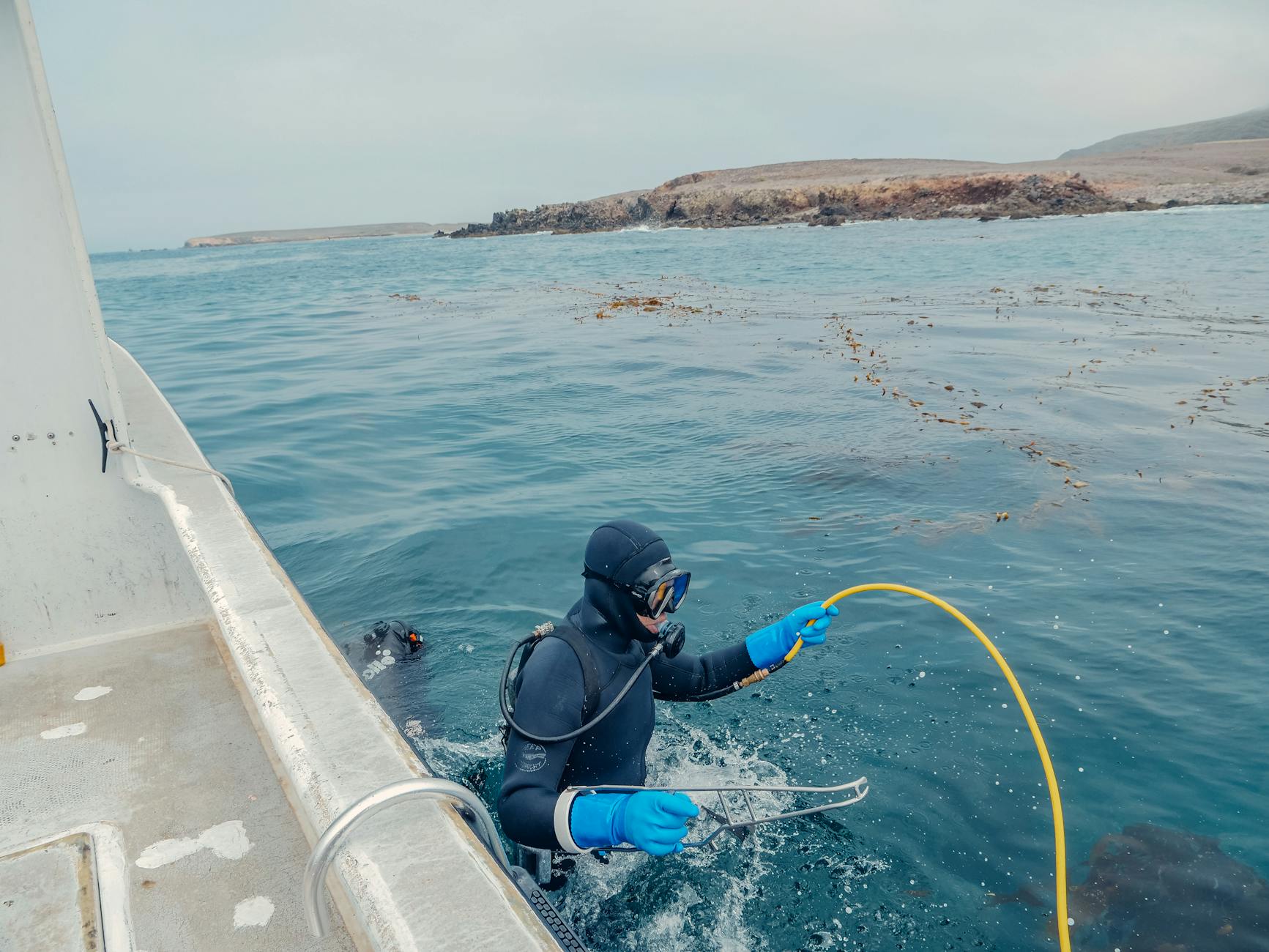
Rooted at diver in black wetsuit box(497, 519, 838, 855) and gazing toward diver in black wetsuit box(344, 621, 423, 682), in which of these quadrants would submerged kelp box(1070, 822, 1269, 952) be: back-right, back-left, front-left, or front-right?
back-right
